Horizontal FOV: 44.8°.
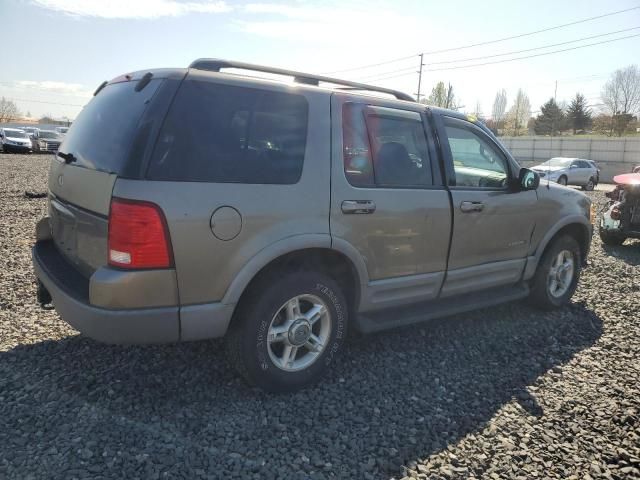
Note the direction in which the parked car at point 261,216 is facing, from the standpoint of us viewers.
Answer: facing away from the viewer and to the right of the viewer

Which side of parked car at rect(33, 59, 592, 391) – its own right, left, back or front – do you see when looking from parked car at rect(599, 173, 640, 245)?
front

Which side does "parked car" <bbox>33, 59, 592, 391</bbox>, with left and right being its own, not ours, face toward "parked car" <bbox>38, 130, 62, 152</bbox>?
left

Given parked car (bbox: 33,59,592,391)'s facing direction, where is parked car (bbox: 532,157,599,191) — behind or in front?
in front

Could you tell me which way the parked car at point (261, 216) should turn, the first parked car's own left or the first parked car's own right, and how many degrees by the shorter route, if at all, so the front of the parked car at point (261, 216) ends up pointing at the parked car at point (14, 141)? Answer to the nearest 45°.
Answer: approximately 90° to the first parked car's own left

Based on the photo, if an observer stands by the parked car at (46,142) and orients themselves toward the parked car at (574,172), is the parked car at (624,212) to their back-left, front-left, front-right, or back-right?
front-right
